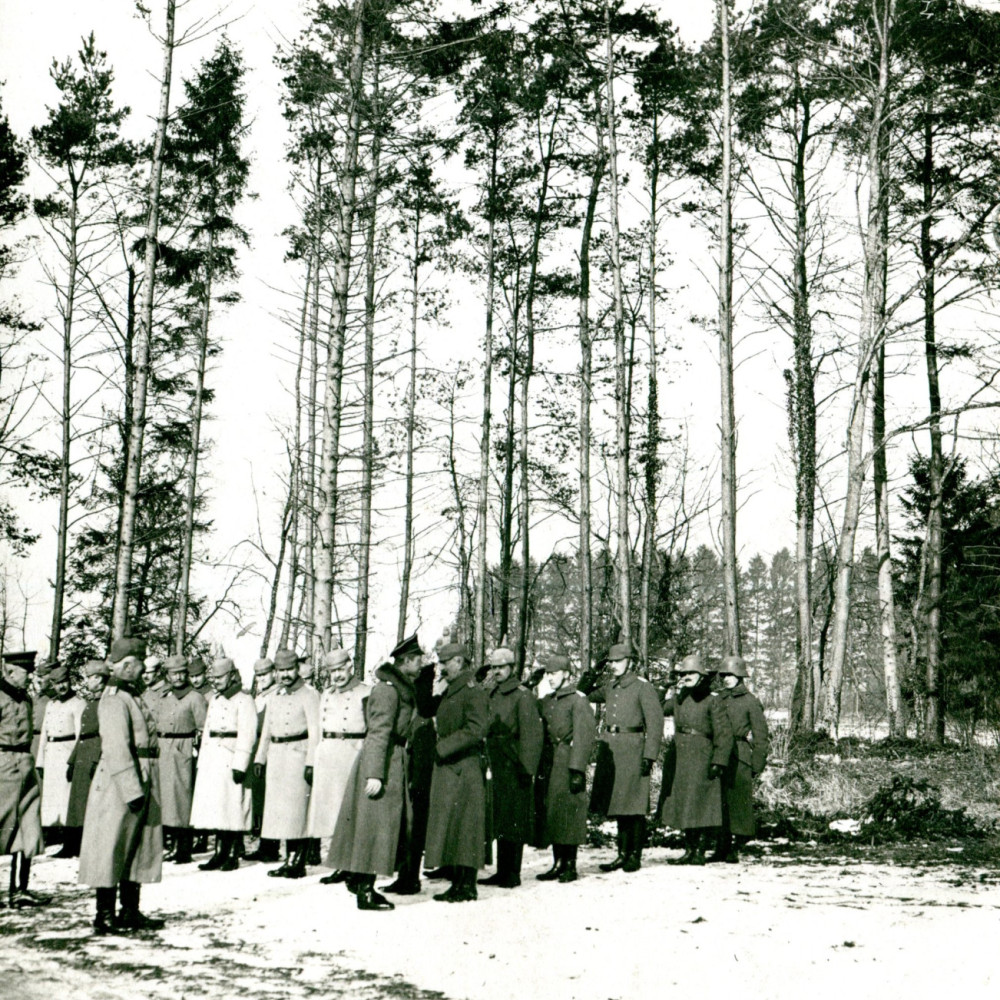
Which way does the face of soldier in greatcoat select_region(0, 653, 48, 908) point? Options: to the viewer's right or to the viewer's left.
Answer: to the viewer's right

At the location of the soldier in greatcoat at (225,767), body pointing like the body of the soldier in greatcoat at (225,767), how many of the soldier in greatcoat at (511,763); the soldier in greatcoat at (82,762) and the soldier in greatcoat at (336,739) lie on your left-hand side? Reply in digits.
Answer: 2

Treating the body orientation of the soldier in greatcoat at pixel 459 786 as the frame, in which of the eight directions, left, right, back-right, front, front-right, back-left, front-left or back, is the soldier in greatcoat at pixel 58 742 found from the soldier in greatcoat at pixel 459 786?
front-right

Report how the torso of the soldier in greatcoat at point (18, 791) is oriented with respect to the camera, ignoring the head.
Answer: to the viewer's right

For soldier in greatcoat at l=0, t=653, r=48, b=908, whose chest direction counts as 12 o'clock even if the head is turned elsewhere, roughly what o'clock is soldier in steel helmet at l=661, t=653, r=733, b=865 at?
The soldier in steel helmet is roughly at 12 o'clock from the soldier in greatcoat.

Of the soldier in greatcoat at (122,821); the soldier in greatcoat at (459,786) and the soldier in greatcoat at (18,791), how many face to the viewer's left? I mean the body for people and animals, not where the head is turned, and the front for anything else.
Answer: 1

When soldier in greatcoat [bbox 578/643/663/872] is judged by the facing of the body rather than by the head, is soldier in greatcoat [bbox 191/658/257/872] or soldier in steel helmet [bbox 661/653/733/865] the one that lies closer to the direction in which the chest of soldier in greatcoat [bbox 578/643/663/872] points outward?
the soldier in greatcoat

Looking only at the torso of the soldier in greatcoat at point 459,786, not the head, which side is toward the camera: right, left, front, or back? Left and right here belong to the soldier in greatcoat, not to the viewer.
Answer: left

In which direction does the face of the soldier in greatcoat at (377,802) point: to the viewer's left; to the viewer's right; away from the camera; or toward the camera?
to the viewer's right
